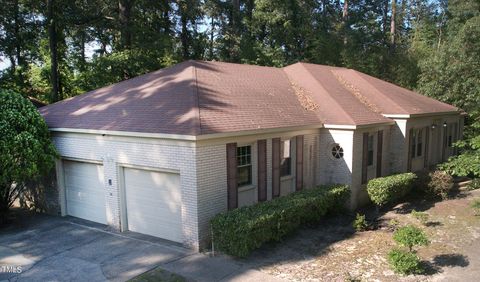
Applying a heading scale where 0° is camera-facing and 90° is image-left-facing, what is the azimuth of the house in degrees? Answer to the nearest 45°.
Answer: approximately 315°

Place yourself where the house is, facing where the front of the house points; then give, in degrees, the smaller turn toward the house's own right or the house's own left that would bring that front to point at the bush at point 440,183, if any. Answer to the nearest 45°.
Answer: approximately 45° to the house's own left

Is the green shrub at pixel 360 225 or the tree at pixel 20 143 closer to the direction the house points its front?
the green shrub

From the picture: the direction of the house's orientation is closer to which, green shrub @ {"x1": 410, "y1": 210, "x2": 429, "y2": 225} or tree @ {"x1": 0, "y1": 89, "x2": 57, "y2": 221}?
the green shrub

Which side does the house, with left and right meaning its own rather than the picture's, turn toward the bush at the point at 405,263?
front

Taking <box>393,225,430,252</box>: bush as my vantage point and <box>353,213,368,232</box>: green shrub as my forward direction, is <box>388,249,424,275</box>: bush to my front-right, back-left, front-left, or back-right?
back-left

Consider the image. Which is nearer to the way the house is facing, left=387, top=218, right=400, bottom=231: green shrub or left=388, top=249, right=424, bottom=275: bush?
the bush

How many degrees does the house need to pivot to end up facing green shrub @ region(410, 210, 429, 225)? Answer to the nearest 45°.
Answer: approximately 45° to its left

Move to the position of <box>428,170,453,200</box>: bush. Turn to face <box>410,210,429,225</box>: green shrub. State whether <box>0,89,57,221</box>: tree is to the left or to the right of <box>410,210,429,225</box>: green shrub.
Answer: right

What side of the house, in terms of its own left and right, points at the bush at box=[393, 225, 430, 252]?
front

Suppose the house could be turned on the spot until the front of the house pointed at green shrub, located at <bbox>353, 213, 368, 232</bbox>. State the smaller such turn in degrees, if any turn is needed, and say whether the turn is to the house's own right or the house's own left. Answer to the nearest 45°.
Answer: approximately 45° to the house's own left

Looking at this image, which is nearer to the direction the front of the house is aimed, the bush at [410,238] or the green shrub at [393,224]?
the bush

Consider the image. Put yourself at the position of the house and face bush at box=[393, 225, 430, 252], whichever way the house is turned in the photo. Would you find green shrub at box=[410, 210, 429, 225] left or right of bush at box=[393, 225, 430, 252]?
left
